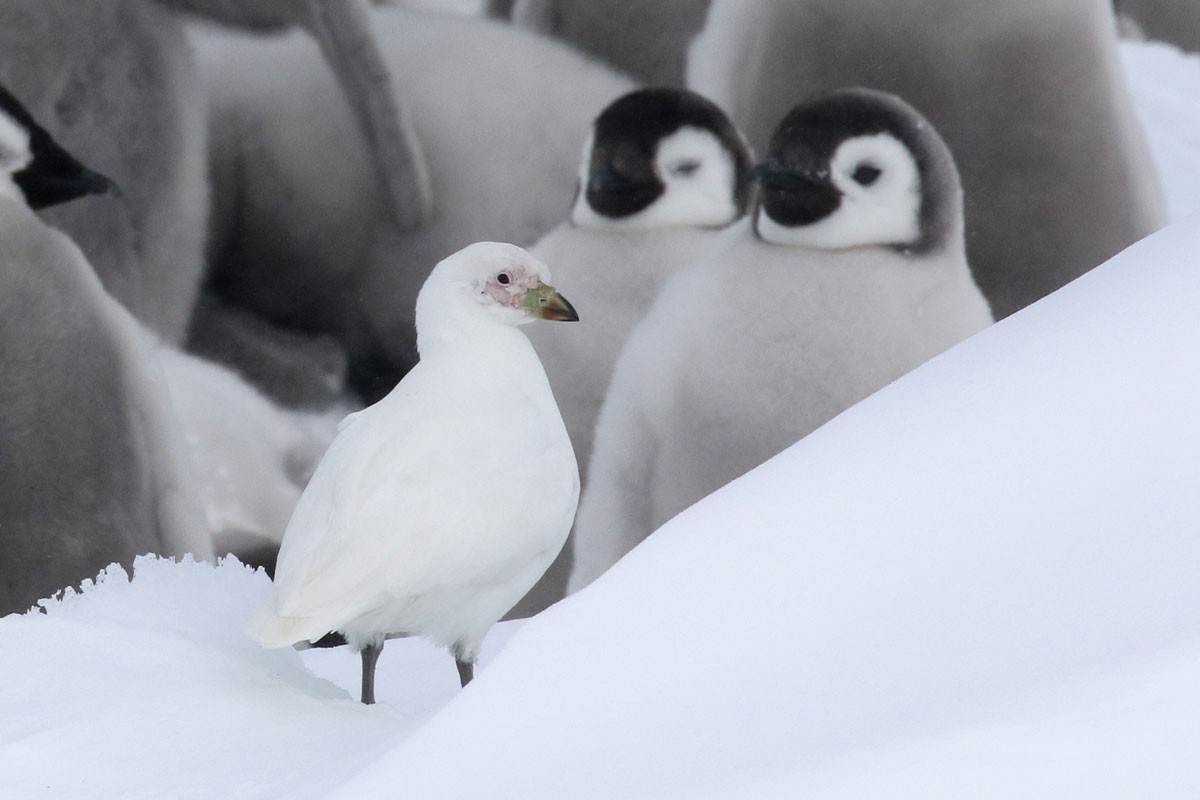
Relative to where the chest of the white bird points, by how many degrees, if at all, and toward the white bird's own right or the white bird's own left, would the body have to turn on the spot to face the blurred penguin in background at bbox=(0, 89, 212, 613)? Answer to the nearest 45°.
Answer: approximately 135° to the white bird's own left

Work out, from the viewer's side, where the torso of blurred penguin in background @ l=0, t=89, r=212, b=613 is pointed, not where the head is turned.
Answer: to the viewer's right

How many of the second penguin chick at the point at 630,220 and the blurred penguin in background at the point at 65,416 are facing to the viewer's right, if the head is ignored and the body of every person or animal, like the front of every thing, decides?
1

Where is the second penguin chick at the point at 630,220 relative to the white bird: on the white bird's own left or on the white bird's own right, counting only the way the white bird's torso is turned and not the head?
on the white bird's own left

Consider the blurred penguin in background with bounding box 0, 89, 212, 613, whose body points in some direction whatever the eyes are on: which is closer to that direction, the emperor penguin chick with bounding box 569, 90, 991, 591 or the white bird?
the emperor penguin chick

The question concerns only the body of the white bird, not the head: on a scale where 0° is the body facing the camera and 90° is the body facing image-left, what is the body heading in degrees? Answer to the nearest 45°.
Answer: approximately 270°

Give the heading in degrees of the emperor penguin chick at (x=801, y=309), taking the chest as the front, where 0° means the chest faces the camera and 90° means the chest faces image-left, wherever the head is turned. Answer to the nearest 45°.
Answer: approximately 45°
